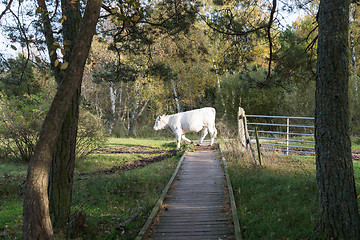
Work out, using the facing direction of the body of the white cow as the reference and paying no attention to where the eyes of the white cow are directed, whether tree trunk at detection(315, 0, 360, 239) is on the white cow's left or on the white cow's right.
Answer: on the white cow's left

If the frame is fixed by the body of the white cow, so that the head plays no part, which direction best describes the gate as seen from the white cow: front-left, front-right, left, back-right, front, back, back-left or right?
back

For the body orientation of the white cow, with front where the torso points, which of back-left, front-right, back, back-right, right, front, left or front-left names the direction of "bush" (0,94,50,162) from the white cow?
front-left

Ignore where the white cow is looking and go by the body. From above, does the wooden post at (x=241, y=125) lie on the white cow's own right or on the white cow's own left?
on the white cow's own left

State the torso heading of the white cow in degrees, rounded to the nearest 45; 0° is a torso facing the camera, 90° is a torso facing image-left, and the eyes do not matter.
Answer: approximately 90°

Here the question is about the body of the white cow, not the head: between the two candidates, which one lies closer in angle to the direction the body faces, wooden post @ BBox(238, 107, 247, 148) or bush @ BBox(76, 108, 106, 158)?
the bush

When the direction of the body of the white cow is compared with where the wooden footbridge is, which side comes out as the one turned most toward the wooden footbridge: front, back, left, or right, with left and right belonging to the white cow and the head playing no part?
left

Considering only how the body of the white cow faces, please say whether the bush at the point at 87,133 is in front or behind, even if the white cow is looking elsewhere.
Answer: in front

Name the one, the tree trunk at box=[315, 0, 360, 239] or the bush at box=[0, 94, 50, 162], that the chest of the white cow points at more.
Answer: the bush

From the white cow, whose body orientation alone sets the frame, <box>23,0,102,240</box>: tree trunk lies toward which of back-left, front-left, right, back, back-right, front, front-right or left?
left
